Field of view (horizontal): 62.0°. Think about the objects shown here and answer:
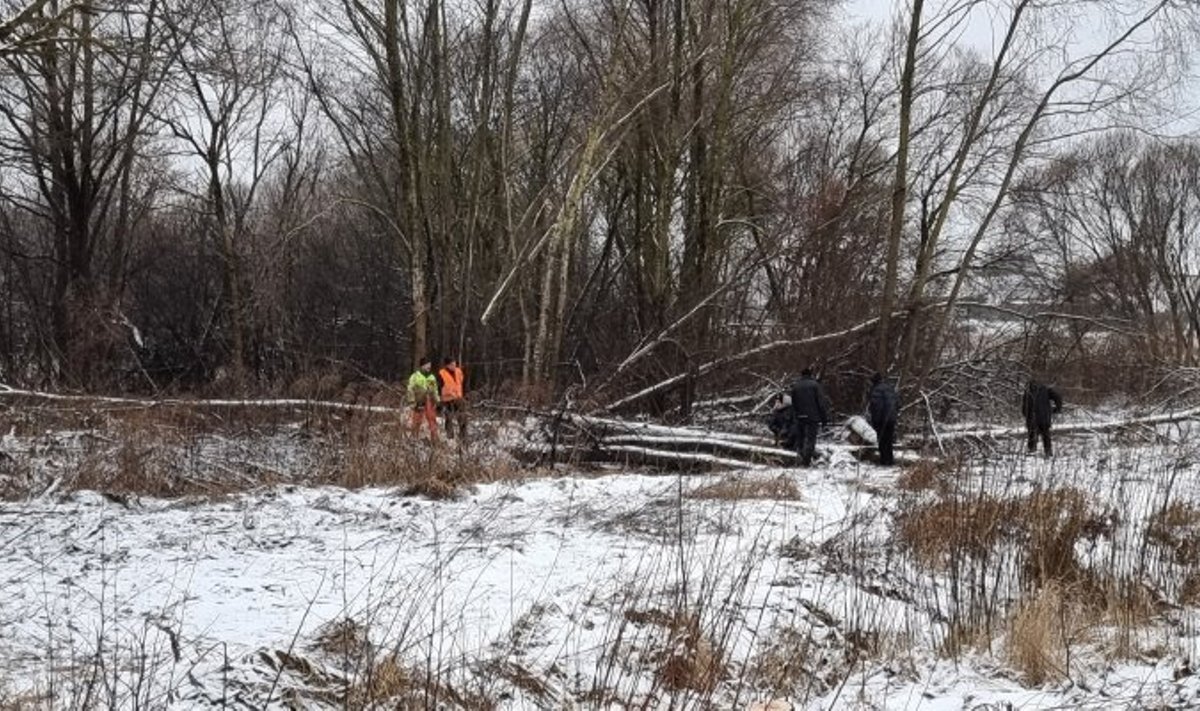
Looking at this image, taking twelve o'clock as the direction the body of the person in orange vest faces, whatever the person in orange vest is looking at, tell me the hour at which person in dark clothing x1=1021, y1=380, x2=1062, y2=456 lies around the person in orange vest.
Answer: The person in dark clothing is roughly at 9 o'clock from the person in orange vest.

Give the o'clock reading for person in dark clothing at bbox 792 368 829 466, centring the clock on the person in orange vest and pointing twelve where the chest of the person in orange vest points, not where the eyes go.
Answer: The person in dark clothing is roughly at 9 o'clock from the person in orange vest.
